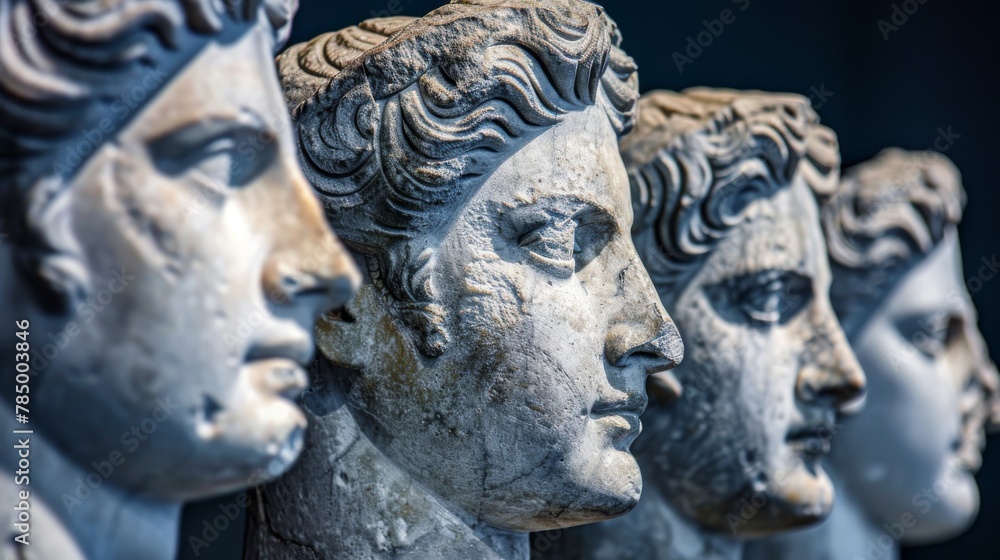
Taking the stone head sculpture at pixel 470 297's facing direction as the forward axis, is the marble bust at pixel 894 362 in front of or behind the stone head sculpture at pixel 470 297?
in front

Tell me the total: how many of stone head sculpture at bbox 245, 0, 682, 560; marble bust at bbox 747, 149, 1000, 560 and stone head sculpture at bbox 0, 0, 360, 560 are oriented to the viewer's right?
3

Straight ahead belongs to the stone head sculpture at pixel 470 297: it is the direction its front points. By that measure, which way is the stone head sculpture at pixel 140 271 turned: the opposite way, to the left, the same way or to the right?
the same way

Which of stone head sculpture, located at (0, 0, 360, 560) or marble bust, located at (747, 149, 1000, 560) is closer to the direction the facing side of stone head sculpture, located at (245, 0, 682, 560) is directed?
the marble bust

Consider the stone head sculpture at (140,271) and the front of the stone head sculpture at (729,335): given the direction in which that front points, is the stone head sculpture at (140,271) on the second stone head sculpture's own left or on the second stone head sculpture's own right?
on the second stone head sculpture's own right

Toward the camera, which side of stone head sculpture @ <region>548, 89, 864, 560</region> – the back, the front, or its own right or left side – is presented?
right

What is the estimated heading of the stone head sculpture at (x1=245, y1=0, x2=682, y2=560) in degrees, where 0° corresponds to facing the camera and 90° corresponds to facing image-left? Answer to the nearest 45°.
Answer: approximately 270°

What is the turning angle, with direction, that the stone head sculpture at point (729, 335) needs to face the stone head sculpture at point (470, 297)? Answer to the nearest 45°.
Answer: approximately 135° to its right

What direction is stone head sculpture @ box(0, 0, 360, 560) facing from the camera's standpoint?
to the viewer's right

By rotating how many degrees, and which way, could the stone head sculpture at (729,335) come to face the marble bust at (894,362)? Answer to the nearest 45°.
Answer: approximately 45° to its left

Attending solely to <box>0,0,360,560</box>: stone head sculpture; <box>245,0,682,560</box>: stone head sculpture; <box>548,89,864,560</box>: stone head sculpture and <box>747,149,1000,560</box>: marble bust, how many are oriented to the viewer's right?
4

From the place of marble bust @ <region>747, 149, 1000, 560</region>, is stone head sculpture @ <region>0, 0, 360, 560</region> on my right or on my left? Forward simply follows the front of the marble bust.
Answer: on my right

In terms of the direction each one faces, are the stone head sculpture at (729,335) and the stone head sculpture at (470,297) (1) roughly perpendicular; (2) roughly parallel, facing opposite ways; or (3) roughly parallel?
roughly parallel

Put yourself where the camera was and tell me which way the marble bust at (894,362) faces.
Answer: facing to the right of the viewer

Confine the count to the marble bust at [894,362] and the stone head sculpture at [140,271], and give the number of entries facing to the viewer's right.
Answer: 2

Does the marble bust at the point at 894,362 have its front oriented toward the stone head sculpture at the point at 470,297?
no

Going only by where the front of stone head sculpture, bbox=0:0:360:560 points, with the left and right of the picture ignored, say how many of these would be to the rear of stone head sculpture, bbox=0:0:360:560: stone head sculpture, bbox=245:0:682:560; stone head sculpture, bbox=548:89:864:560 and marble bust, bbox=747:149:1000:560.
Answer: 0
